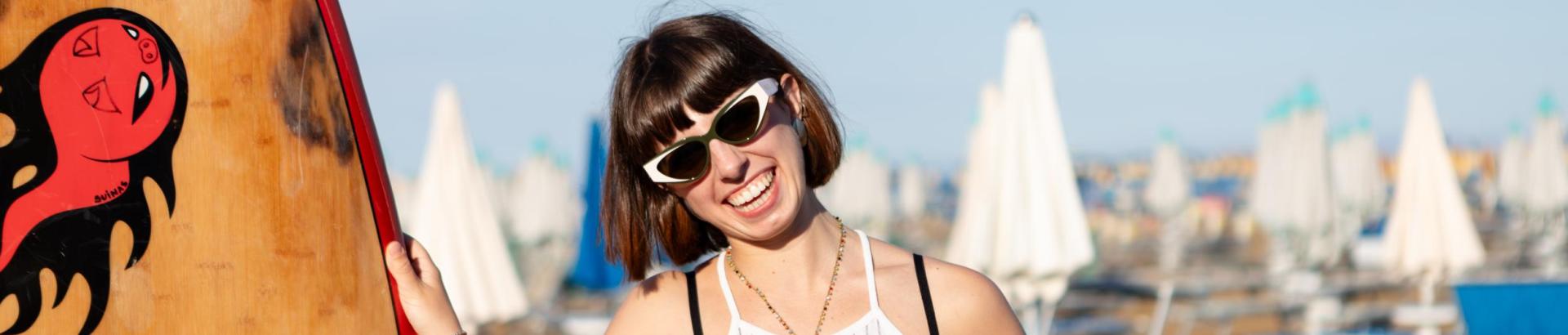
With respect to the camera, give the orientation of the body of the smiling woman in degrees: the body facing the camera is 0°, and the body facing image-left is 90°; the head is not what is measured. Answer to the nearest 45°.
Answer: approximately 0°

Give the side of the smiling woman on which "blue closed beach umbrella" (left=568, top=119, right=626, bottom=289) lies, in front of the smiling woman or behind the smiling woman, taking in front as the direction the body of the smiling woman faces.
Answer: behind

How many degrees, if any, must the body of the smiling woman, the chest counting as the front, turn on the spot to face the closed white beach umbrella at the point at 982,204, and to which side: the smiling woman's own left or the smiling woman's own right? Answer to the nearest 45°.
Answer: approximately 180°

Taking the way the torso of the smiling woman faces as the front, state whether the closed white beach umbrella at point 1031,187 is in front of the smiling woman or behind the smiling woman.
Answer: behind

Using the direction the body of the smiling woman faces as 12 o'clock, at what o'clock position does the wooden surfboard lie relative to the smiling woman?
The wooden surfboard is roughly at 3 o'clock from the smiling woman.
